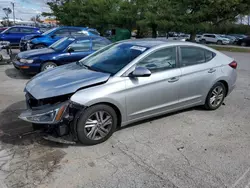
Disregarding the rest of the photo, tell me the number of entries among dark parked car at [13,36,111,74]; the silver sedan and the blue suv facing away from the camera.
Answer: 0

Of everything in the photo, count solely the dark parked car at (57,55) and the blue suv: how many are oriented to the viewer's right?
0

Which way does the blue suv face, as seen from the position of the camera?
facing the viewer and to the left of the viewer

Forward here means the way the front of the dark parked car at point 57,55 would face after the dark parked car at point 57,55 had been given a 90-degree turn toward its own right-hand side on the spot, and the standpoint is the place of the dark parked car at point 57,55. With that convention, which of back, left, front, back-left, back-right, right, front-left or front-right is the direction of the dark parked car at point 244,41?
right

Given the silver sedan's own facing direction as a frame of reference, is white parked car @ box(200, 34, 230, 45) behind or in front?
behind

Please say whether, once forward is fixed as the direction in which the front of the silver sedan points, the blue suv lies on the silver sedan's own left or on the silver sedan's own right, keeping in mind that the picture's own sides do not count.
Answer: on the silver sedan's own right

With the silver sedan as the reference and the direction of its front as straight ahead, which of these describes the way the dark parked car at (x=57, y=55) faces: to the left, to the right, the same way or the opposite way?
the same way

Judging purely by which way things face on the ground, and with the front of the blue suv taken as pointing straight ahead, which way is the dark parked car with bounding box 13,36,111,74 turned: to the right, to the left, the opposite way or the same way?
the same way

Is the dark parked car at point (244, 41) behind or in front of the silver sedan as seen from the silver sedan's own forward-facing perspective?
behind

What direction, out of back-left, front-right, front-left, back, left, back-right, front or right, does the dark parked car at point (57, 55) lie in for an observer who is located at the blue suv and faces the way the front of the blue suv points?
front-left

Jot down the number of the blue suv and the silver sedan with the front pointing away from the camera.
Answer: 0
